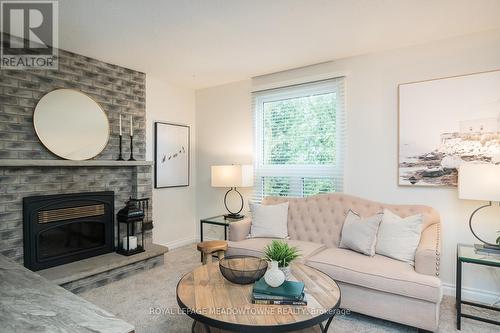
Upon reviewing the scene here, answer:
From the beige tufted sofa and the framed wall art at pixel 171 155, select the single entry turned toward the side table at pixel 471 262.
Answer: the framed wall art

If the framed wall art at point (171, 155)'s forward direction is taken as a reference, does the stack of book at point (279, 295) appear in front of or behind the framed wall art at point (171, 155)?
in front

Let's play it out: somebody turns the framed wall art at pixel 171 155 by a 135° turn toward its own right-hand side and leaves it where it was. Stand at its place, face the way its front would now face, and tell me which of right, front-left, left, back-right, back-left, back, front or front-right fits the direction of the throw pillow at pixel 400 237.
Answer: back-left

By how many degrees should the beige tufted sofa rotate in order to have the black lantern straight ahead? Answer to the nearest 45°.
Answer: approximately 45° to its right

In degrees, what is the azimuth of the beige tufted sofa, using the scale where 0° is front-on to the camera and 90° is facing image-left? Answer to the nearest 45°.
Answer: approximately 45°

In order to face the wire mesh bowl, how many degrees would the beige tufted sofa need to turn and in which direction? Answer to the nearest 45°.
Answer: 0° — it already faces it

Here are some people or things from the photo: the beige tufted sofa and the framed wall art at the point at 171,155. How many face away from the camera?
0

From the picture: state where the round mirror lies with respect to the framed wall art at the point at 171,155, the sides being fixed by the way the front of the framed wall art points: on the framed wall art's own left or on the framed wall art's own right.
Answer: on the framed wall art's own right

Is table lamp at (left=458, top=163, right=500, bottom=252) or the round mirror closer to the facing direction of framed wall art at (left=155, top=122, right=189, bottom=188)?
the table lamp

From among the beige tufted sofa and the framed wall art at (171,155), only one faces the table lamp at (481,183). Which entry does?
the framed wall art

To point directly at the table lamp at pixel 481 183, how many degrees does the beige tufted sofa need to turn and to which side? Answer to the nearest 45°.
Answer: approximately 135° to its left

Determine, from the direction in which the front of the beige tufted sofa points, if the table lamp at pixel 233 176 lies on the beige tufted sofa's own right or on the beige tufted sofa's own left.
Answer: on the beige tufted sofa's own right

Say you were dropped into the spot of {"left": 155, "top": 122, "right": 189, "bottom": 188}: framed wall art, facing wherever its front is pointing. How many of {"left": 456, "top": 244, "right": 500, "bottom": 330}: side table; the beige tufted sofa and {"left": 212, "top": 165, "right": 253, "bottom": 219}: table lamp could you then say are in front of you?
3

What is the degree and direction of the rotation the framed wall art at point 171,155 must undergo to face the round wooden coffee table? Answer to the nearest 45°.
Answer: approximately 45° to its right

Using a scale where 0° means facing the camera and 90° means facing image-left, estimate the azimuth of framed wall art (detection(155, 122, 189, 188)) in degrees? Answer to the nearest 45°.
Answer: approximately 315°

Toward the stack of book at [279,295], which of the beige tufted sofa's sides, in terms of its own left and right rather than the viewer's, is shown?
front
